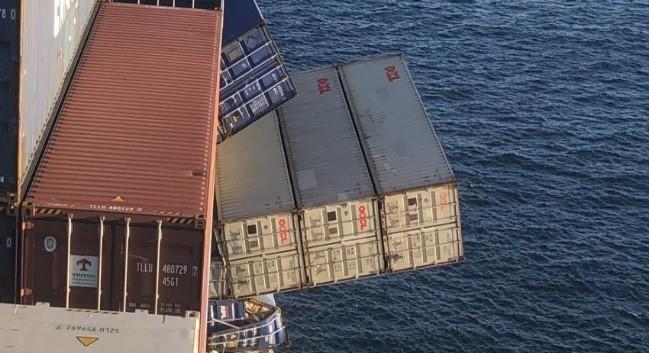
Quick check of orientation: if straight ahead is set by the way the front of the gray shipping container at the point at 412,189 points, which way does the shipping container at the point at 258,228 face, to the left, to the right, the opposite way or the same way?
the same way

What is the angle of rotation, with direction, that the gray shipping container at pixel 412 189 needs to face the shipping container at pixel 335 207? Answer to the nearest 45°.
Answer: approximately 90° to its right

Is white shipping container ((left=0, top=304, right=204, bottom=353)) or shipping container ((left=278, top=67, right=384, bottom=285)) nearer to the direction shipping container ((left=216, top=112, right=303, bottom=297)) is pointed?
the white shipping container

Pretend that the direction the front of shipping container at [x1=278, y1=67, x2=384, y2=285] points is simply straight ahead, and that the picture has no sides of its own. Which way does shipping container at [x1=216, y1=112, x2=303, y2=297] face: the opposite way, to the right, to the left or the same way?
the same way

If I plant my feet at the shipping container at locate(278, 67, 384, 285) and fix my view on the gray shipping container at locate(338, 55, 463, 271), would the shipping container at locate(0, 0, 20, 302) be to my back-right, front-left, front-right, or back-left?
back-right

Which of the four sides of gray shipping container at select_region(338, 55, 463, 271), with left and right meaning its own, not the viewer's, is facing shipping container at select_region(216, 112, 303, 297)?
right

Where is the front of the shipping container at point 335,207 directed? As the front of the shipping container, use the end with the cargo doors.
toward the camera

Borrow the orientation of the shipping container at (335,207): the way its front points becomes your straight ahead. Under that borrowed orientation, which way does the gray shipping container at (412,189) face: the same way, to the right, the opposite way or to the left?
the same way

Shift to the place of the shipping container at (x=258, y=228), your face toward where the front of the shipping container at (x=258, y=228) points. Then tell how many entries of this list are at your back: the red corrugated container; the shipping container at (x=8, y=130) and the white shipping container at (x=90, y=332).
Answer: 0

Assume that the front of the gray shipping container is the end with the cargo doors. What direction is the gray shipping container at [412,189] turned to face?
toward the camera

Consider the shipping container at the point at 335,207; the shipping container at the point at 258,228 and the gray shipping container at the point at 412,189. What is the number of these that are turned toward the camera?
3
